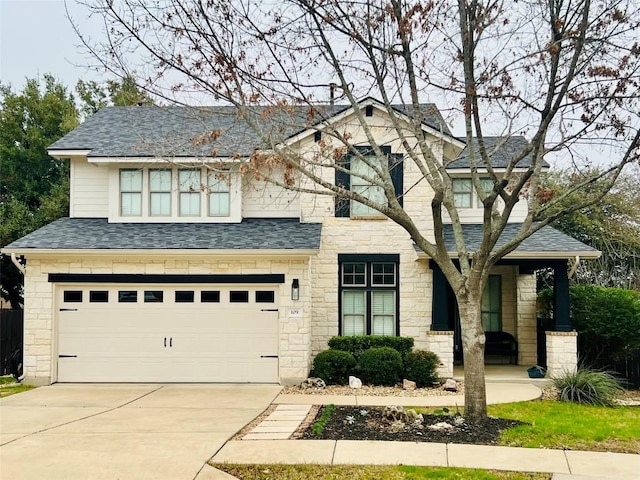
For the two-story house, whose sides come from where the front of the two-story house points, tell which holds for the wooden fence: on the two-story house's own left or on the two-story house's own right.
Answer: on the two-story house's own right

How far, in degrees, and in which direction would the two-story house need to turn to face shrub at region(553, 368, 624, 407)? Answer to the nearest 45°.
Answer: approximately 90° to its left

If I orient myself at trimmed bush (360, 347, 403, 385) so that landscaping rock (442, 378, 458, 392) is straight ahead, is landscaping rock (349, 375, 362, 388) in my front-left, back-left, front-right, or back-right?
back-right

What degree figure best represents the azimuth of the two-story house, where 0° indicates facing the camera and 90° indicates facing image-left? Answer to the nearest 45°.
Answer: approximately 0°

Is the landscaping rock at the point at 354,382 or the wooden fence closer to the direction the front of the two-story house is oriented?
the landscaping rock
